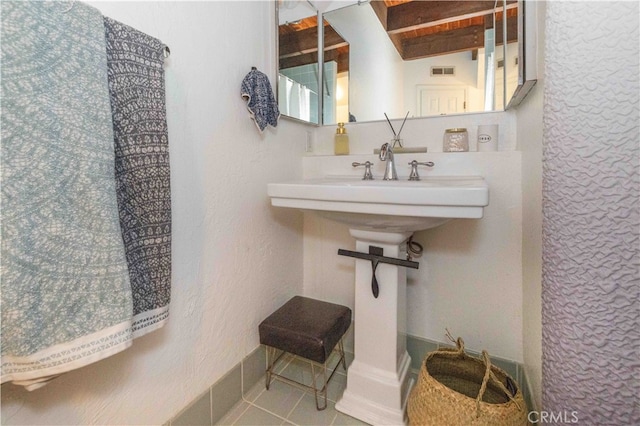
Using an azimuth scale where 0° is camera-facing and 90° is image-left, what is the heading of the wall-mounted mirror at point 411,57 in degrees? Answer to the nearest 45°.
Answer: approximately 0°

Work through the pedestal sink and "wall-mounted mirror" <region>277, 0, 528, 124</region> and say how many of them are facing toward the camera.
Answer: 2
